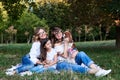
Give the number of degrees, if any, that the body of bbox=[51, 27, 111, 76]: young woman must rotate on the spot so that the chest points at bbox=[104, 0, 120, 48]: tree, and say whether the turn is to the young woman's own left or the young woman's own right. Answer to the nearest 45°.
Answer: approximately 135° to the young woman's own left

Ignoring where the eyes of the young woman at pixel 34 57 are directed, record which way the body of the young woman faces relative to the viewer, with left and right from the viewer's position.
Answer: facing the viewer and to the right of the viewer

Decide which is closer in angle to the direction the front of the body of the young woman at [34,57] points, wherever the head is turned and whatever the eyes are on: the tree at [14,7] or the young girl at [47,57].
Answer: the young girl

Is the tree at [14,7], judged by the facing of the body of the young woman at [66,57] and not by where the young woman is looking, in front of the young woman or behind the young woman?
behind

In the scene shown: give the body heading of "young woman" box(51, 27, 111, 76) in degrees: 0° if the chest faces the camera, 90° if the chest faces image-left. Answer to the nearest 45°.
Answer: approximately 315°

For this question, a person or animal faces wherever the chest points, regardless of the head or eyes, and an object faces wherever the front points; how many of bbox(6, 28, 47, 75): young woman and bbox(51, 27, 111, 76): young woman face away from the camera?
0
